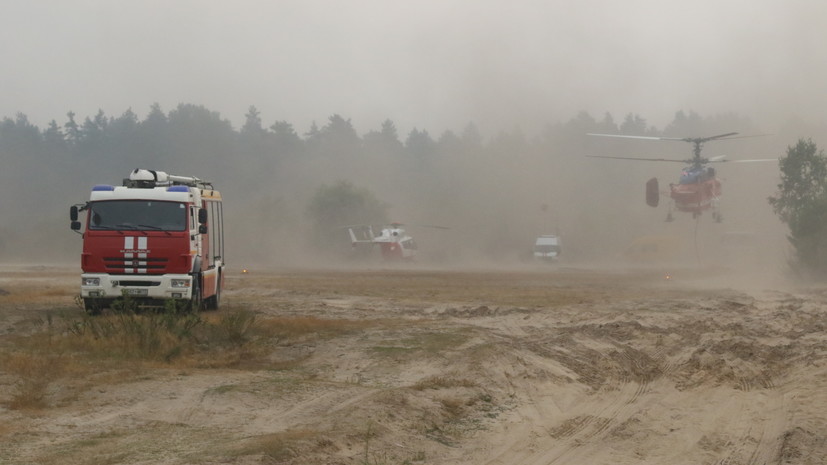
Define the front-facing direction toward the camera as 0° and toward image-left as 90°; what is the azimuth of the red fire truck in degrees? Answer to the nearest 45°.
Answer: approximately 0°
